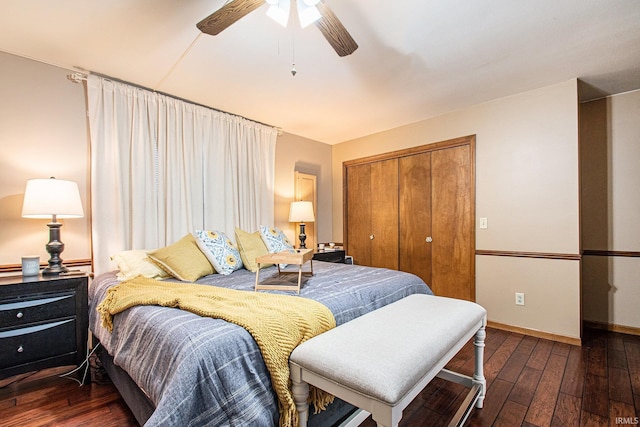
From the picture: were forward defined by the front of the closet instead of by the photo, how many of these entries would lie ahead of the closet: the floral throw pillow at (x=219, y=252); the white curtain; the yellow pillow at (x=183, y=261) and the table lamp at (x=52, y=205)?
4

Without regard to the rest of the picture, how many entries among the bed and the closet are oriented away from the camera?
0

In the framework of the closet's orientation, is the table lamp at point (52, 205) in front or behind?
in front

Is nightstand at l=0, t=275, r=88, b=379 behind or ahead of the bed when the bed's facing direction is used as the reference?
behind

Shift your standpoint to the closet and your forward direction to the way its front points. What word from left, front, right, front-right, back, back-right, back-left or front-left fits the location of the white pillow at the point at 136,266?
front

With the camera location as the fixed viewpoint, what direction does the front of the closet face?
facing the viewer and to the left of the viewer

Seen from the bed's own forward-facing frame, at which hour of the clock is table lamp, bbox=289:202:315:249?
The table lamp is roughly at 8 o'clock from the bed.

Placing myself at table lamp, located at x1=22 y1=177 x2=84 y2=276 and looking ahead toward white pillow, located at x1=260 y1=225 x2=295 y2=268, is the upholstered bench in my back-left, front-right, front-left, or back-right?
front-right

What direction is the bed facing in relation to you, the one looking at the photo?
facing the viewer and to the right of the viewer

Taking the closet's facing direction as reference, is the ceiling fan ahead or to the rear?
ahead
